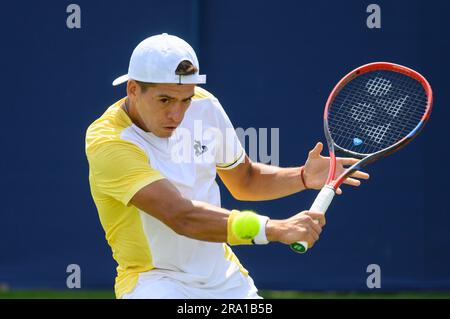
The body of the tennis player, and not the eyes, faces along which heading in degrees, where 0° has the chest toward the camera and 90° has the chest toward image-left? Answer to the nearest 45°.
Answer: approximately 315°
